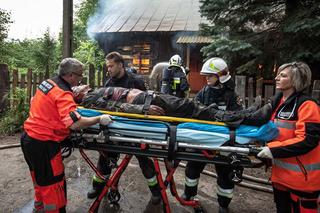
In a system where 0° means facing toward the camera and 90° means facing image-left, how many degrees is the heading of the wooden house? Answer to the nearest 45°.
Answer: approximately 0°

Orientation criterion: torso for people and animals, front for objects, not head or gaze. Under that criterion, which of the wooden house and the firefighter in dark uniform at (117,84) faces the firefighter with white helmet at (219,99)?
the wooden house

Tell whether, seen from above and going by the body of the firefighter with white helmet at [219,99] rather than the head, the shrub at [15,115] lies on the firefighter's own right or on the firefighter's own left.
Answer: on the firefighter's own right

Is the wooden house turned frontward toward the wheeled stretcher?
yes

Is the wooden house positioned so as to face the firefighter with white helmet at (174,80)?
yes

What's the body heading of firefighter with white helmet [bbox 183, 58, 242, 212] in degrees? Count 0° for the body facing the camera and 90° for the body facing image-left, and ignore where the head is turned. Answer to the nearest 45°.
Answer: approximately 45°

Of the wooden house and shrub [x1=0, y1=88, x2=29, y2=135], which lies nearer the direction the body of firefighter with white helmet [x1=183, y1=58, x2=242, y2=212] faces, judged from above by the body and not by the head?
the shrub

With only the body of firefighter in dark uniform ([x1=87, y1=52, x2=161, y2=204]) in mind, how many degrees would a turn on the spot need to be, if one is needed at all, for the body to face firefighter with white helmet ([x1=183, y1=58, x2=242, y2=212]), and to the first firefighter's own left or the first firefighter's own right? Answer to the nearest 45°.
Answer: approximately 90° to the first firefighter's own left
